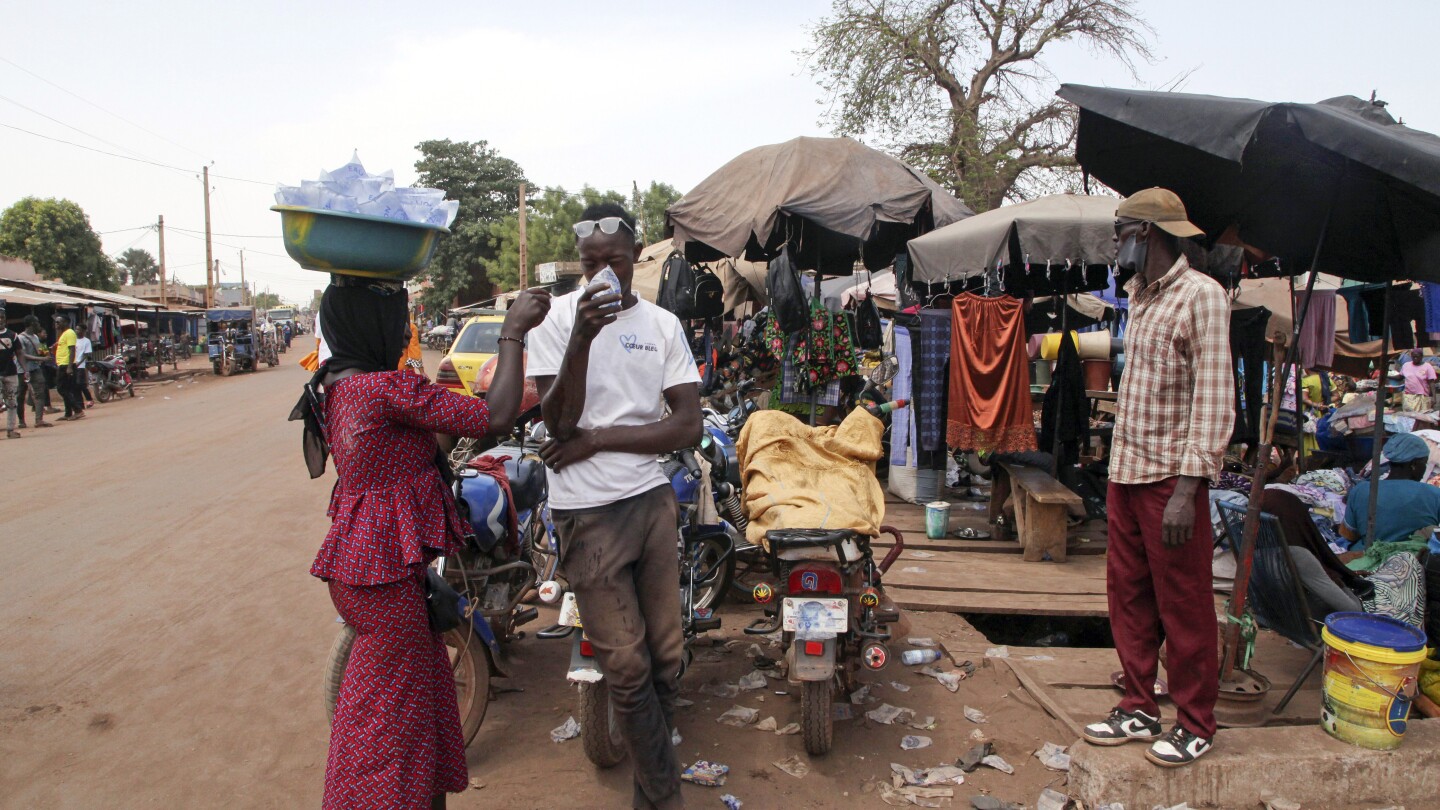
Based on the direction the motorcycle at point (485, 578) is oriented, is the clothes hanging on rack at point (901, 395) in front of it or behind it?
behind

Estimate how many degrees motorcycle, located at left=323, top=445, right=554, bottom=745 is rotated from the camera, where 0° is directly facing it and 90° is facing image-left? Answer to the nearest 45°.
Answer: approximately 45°

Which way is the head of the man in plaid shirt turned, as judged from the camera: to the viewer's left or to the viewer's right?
to the viewer's left

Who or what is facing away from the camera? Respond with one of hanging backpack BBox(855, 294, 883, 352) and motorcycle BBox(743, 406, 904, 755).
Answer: the motorcycle

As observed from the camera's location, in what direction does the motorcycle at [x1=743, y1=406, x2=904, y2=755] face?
facing away from the viewer

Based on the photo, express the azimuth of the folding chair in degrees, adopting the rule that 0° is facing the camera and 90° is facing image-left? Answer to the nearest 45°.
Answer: approximately 225°

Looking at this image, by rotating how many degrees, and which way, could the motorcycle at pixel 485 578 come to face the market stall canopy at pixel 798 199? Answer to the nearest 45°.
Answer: approximately 180°

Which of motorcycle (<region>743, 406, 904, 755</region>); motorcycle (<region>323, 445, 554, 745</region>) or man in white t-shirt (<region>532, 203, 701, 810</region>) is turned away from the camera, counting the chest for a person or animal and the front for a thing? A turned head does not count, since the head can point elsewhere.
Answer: motorcycle (<region>743, 406, 904, 755</region>)
